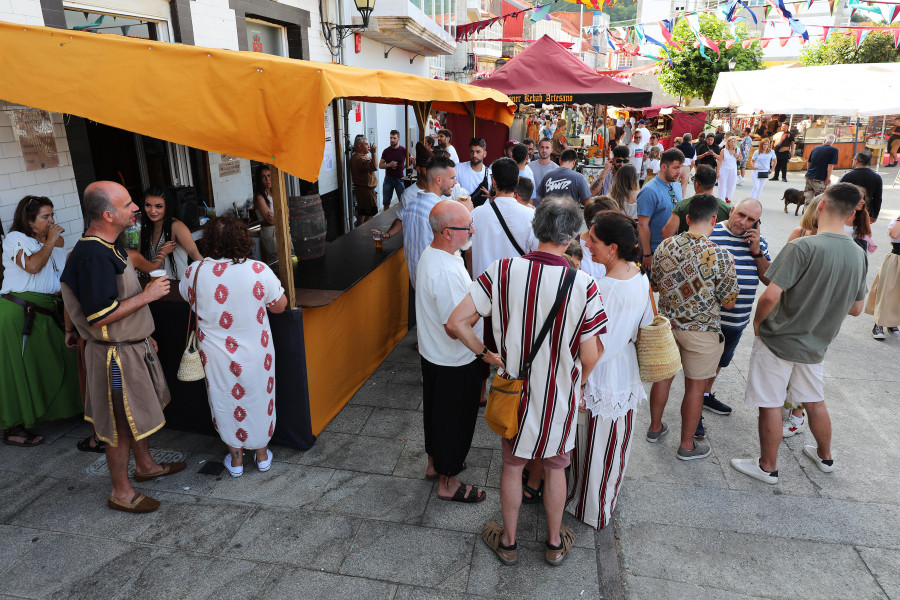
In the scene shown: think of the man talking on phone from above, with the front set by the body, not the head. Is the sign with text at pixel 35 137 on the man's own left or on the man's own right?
on the man's own right

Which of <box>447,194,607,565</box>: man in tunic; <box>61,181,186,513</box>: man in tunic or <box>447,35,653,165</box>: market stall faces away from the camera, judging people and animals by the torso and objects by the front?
<box>447,194,607,565</box>: man in tunic

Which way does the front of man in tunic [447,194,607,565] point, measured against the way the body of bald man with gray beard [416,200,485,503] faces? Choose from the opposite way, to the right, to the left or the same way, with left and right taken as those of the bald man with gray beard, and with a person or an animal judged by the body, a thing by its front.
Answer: to the left

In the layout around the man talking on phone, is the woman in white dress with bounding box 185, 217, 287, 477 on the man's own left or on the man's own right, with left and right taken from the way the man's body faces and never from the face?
on the man's own right

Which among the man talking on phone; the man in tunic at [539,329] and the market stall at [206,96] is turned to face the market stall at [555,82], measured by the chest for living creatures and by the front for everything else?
the man in tunic

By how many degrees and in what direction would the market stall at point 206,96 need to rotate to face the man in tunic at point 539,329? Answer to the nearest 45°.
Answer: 0° — it already faces them

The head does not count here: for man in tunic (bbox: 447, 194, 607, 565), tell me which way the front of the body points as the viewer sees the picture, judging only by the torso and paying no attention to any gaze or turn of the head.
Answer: away from the camera

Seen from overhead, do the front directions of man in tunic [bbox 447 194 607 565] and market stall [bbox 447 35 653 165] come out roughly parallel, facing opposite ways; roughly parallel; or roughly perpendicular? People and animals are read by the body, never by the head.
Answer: roughly parallel, facing opposite ways

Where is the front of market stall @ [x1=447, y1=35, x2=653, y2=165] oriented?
toward the camera

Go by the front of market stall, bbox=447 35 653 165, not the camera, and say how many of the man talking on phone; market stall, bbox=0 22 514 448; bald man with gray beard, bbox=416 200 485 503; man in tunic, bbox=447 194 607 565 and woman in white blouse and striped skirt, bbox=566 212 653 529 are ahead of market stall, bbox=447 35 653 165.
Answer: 5

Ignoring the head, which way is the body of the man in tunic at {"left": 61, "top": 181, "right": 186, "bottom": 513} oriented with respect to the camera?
to the viewer's right

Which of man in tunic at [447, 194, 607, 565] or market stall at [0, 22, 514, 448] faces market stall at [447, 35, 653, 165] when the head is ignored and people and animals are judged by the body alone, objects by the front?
the man in tunic

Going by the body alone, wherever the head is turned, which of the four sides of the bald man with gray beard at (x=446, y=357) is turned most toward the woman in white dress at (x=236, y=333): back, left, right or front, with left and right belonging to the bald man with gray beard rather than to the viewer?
back

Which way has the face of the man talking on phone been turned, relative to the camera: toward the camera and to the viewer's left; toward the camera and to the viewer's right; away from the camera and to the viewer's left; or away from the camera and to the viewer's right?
toward the camera and to the viewer's left

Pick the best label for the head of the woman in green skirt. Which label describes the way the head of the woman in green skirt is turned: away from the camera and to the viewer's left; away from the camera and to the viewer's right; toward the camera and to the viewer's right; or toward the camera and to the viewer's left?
toward the camera and to the viewer's right
